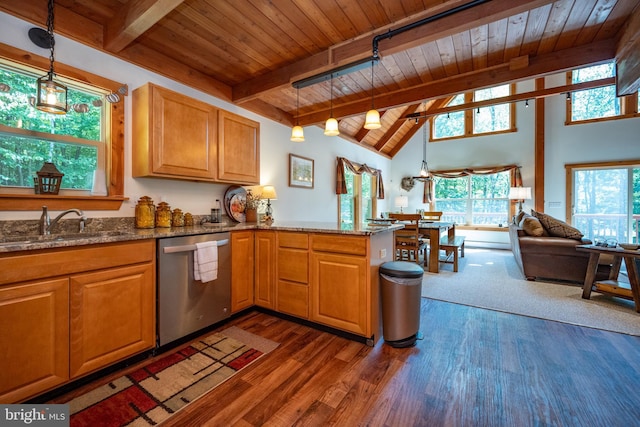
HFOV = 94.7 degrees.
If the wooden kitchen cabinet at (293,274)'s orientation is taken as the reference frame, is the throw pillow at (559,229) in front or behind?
behind

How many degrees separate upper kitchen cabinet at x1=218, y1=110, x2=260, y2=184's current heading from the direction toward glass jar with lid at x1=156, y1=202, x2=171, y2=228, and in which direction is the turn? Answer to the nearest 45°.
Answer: approximately 90° to its right

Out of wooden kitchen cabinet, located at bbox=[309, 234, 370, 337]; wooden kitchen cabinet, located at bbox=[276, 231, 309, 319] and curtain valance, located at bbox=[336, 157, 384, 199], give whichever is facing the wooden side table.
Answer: the curtain valance

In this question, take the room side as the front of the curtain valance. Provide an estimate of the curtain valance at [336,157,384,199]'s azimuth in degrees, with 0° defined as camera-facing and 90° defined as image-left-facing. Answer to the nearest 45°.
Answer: approximately 315°

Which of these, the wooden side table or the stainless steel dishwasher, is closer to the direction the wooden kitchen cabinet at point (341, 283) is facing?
the stainless steel dishwasher

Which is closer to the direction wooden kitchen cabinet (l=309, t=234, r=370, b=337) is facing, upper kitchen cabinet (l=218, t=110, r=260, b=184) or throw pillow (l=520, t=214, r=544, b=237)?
the upper kitchen cabinet

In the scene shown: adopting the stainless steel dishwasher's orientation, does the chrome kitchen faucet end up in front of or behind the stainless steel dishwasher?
behind

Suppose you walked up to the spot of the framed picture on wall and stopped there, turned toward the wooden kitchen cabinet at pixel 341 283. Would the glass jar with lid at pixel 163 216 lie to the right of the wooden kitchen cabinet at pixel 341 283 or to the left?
right

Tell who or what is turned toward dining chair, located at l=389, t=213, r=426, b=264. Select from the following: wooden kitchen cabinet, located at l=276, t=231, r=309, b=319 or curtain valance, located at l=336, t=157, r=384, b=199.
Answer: the curtain valance

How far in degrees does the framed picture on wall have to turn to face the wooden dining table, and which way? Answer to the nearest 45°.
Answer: approximately 45° to its left

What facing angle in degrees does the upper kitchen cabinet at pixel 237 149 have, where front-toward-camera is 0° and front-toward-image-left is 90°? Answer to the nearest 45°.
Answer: approximately 315°
